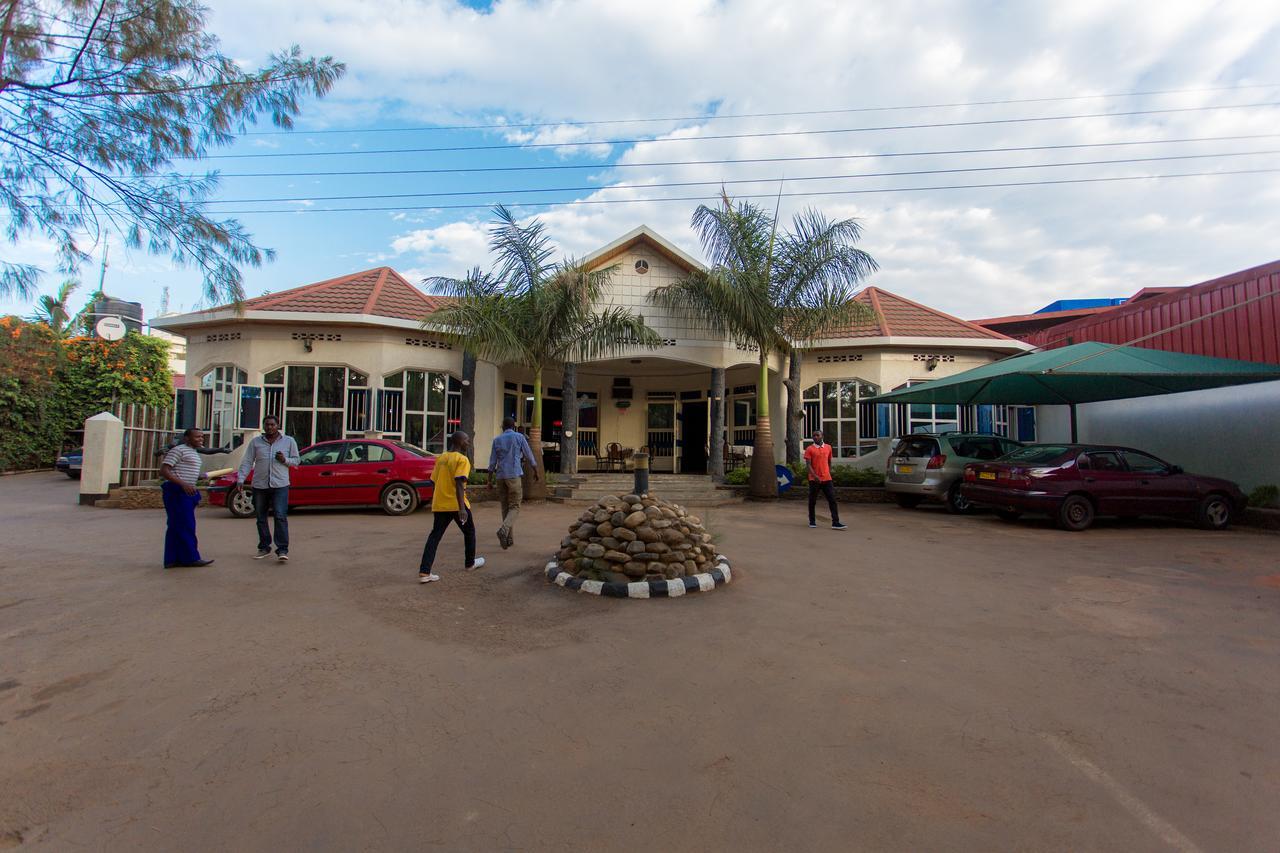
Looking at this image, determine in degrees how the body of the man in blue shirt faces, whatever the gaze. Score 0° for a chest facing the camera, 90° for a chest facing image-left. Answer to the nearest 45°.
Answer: approximately 180°

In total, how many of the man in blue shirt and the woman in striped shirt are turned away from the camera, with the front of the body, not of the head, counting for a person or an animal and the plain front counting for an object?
1

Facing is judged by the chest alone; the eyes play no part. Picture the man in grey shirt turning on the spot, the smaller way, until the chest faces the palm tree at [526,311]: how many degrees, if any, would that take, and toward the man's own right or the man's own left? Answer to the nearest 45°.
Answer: approximately 135° to the man's own left

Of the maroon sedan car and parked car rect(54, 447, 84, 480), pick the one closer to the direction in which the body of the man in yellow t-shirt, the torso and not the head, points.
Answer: the maroon sedan car

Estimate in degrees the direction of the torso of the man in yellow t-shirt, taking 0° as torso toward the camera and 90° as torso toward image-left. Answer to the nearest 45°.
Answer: approximately 225°

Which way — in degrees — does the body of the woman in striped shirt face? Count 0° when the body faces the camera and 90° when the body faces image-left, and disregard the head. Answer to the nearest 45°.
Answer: approximately 270°

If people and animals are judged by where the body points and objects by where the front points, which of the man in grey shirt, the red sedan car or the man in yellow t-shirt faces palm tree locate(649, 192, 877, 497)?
the man in yellow t-shirt

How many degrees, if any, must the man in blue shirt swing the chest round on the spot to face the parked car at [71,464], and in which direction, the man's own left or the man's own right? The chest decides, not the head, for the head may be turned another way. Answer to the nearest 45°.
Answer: approximately 45° to the man's own left

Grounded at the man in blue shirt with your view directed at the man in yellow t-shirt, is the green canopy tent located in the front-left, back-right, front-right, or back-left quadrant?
back-left

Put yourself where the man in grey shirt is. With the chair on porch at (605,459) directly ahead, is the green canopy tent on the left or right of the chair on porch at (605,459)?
right

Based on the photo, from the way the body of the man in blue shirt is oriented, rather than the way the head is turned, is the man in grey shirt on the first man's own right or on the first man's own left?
on the first man's own left
